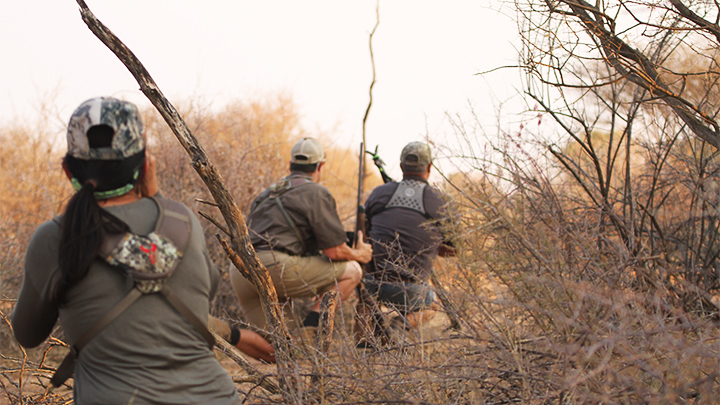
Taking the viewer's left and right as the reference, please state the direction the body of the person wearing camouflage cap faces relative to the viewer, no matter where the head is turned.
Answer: facing away from the viewer

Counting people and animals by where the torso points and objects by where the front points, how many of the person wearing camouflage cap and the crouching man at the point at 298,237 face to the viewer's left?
0

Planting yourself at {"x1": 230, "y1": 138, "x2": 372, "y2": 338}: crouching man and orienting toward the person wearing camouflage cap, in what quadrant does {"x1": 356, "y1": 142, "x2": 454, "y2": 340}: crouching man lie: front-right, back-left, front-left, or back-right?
back-left

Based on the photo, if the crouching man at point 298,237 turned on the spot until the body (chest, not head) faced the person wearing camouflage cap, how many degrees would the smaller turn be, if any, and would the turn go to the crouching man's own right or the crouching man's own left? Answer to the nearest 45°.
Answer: approximately 135° to the crouching man's own right

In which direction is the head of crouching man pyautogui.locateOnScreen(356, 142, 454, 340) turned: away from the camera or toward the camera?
away from the camera

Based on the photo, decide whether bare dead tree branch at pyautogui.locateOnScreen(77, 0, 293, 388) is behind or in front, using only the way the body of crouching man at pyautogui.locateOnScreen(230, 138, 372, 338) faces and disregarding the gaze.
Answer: behind

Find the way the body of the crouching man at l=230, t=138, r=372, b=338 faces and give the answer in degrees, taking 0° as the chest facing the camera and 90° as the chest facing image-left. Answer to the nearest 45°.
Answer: approximately 225°

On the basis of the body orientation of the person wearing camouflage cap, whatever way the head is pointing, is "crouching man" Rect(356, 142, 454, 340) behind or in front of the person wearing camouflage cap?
in front
